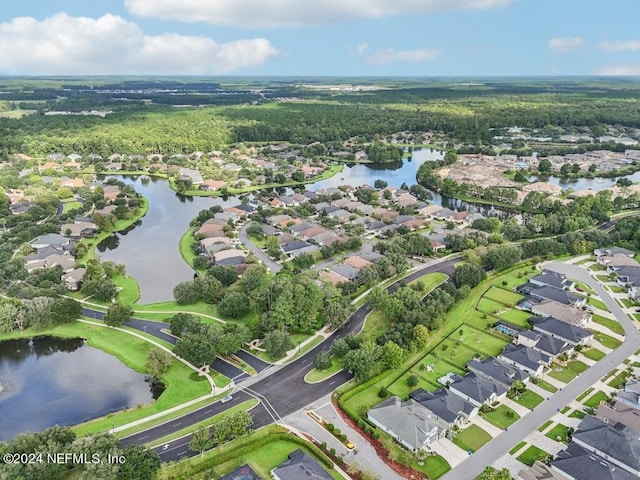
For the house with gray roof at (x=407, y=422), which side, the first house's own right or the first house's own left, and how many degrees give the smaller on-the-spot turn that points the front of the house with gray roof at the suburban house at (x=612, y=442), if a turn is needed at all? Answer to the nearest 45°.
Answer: approximately 45° to the first house's own left

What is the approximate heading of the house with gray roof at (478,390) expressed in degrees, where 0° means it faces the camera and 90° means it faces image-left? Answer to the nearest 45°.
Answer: approximately 315°

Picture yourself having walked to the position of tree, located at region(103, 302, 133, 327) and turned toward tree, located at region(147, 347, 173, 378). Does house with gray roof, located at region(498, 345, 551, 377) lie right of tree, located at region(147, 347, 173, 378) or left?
left

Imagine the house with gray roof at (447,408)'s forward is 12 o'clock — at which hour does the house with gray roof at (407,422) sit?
the house with gray roof at (407,422) is roughly at 3 o'clock from the house with gray roof at (447,408).

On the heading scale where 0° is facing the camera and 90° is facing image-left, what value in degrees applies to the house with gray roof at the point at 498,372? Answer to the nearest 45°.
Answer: approximately 315°

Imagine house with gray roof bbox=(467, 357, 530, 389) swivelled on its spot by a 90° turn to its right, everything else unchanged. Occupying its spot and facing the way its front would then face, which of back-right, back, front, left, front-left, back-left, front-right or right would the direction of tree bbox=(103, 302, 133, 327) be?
front-right

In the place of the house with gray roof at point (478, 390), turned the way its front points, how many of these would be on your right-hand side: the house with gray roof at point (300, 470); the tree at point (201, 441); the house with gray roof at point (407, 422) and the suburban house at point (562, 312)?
3

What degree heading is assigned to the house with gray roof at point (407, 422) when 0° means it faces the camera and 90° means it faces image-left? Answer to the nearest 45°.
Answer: approximately 315°

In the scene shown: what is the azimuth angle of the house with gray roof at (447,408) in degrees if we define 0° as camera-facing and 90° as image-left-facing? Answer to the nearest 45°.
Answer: approximately 315°

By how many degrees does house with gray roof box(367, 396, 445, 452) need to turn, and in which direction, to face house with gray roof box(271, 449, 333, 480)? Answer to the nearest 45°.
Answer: approximately 90° to its right

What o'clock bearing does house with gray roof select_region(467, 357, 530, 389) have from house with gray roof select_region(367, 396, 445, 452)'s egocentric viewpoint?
house with gray roof select_region(467, 357, 530, 389) is roughly at 9 o'clock from house with gray roof select_region(367, 396, 445, 452).
